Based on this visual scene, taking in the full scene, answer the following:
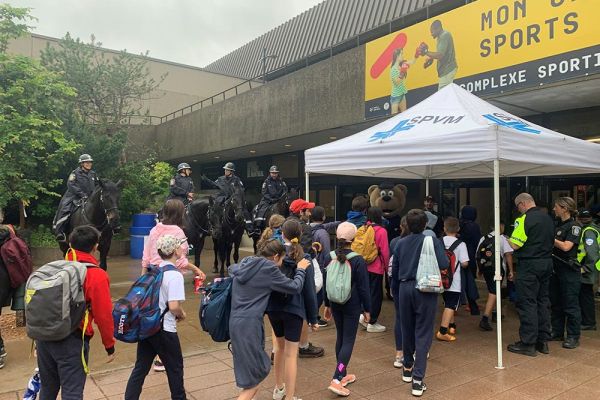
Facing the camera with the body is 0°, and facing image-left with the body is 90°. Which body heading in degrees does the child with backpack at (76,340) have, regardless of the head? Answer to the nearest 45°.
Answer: approximately 225°

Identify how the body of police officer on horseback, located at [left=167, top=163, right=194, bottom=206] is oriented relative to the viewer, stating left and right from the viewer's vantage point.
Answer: facing the viewer and to the right of the viewer

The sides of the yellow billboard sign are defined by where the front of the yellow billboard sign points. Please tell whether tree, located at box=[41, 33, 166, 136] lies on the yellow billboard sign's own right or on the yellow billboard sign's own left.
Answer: on the yellow billboard sign's own right

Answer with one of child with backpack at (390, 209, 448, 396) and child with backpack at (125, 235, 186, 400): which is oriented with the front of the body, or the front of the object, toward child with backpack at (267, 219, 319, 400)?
child with backpack at (125, 235, 186, 400)

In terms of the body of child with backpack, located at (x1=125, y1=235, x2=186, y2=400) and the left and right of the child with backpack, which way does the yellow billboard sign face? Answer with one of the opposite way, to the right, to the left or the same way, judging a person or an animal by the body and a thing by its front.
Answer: the opposite way

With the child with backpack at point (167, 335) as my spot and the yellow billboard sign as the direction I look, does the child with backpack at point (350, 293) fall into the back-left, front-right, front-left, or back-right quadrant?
front-right

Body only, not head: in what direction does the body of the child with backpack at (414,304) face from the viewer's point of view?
away from the camera

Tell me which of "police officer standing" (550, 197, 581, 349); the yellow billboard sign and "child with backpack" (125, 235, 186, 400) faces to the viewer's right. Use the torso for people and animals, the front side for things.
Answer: the child with backpack

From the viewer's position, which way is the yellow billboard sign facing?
facing the viewer and to the left of the viewer

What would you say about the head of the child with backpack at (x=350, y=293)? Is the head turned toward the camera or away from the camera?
away from the camera

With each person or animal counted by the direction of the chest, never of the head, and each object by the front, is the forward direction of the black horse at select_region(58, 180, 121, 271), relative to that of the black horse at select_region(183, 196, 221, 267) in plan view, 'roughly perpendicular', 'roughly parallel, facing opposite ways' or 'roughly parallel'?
roughly parallel

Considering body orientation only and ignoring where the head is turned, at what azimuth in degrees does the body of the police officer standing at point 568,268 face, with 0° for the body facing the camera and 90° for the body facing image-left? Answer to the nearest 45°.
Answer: approximately 45°

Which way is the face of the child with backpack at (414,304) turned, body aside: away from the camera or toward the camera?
away from the camera
